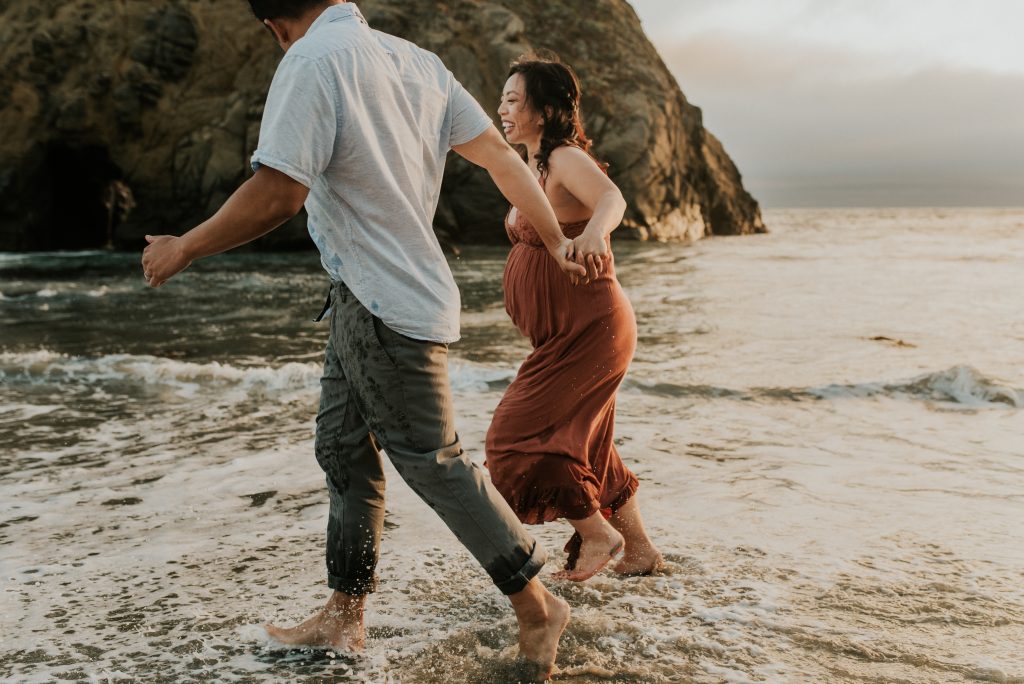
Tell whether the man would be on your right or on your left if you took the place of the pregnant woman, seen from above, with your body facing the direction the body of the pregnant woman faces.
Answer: on your left

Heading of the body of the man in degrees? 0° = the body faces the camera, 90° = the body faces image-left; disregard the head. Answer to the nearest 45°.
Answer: approximately 135°

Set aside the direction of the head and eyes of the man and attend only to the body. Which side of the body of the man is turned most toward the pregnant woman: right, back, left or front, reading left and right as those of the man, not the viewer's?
right

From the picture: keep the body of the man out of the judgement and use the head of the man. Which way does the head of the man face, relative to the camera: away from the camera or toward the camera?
away from the camera

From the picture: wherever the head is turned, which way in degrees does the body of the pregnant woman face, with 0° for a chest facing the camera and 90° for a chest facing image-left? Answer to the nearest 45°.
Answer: approximately 90°
